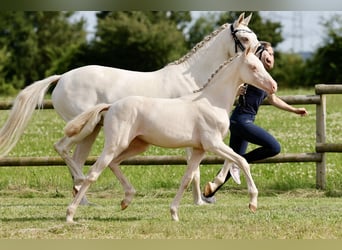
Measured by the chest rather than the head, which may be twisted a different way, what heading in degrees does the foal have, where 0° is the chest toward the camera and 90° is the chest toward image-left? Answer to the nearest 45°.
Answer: approximately 270°

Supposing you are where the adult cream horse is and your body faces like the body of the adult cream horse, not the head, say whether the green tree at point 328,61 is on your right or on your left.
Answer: on your left

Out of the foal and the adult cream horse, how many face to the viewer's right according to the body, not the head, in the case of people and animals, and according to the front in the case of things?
2

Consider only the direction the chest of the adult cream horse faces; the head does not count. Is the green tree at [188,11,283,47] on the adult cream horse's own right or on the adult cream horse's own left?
on the adult cream horse's own left

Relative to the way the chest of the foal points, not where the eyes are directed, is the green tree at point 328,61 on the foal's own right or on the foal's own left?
on the foal's own left

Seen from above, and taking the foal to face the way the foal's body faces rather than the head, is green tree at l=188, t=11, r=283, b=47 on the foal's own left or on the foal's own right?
on the foal's own left

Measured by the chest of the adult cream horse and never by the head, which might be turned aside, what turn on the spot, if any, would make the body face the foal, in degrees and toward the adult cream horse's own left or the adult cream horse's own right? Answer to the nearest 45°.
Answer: approximately 90° to the adult cream horse's own right

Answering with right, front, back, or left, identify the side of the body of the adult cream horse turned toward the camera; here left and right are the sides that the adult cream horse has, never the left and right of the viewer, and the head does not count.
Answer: right
